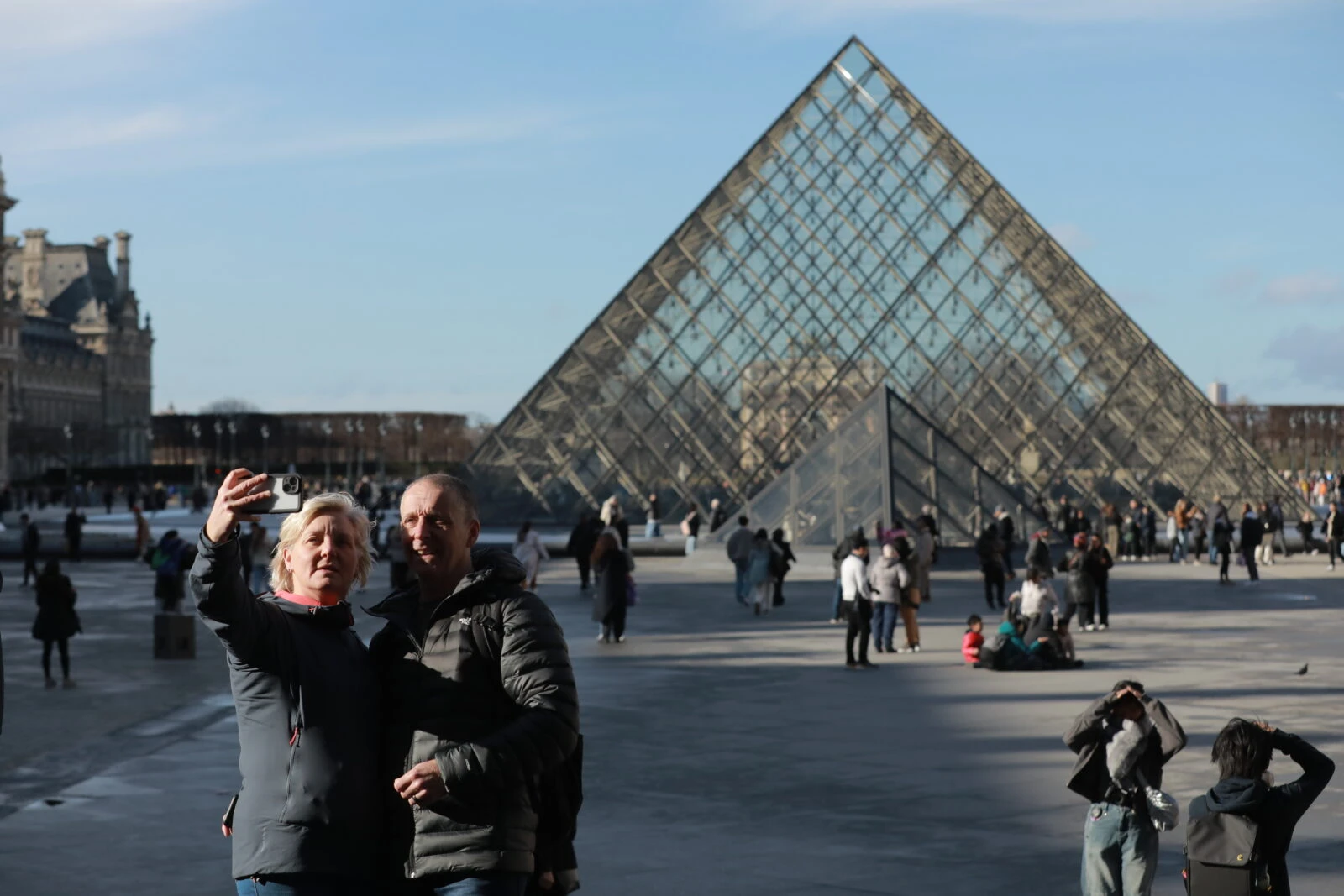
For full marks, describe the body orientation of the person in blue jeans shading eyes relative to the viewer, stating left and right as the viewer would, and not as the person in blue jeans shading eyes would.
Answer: facing the viewer

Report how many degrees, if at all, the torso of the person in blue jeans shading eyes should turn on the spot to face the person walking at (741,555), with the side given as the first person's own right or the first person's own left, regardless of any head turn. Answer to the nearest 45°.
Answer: approximately 180°

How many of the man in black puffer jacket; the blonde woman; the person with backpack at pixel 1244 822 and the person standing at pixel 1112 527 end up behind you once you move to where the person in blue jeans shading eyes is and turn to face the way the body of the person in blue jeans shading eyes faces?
1

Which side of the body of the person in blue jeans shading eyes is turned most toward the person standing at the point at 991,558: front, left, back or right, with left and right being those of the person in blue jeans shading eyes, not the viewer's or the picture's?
back

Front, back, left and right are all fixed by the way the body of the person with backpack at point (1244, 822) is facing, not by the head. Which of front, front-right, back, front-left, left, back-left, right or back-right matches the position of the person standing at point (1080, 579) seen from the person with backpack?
front-left

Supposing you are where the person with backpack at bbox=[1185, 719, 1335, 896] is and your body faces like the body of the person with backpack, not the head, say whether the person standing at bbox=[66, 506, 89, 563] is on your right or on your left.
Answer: on your left

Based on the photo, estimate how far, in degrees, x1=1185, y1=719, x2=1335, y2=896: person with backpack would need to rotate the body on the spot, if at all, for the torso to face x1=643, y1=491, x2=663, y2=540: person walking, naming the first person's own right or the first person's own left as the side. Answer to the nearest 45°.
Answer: approximately 45° to the first person's own left

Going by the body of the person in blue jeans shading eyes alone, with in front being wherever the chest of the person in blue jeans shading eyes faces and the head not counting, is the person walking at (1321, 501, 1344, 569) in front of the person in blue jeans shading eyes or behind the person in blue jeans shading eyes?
behind

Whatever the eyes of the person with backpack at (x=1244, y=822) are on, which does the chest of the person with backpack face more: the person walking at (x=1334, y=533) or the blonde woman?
the person walking

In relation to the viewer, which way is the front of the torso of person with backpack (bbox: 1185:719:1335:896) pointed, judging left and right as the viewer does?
facing away from the viewer and to the right of the viewer

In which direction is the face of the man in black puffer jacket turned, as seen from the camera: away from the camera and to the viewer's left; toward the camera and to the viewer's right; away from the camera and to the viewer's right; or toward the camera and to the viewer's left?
toward the camera and to the viewer's left
